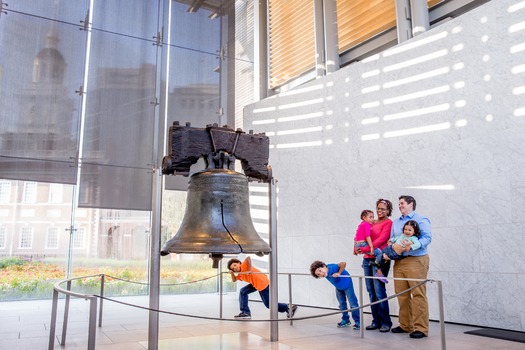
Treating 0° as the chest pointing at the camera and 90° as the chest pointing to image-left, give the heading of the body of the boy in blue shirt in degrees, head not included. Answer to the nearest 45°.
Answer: approximately 45°

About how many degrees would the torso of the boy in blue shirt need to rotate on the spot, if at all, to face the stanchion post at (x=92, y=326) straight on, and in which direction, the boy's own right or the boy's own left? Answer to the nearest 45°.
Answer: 0° — they already face it

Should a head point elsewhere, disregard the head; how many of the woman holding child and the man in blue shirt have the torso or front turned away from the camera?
0

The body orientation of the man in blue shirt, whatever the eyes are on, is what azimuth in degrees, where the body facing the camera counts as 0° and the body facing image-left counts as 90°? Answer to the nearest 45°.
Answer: approximately 45°
